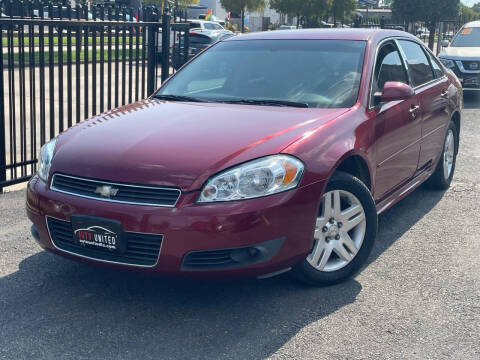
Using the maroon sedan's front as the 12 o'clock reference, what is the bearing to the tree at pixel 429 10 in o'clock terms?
The tree is roughly at 5 o'clock from the maroon sedan.

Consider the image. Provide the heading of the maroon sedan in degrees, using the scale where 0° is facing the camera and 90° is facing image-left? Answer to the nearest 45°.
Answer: approximately 45°

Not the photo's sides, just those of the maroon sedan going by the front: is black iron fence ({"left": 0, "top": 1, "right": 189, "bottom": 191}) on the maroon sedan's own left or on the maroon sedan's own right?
on the maroon sedan's own right

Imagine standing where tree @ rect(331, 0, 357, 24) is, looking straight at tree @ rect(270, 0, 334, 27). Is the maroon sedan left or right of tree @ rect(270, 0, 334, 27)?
left

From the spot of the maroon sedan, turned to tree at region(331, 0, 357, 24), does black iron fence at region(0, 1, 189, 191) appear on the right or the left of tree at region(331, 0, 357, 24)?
left

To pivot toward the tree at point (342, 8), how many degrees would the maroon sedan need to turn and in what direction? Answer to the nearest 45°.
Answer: approximately 135° to its right

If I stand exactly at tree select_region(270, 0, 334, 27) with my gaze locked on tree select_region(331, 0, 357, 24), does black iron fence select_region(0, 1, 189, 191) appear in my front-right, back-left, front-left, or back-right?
back-right

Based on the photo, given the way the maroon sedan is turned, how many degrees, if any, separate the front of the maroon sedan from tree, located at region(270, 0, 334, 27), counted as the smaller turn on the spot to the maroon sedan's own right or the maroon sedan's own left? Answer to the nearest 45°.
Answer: approximately 135° to the maroon sedan's own right
